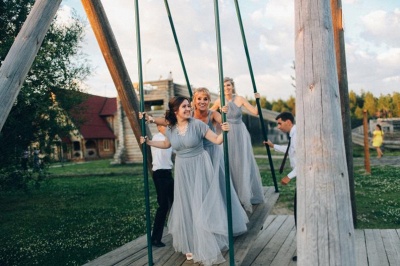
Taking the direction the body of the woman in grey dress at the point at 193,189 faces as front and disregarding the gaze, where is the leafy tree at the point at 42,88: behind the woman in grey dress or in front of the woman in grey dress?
behind

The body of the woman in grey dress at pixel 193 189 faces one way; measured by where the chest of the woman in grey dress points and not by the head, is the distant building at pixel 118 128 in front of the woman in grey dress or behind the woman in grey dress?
behind

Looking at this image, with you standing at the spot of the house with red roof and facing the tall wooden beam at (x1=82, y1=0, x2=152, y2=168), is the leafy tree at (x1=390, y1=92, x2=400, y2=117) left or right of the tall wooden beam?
left

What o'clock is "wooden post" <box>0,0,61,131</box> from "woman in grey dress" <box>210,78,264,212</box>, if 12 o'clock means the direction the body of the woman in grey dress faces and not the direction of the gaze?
The wooden post is roughly at 2 o'clock from the woman in grey dress.

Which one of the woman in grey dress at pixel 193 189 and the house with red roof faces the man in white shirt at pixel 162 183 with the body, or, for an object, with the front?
the house with red roof
